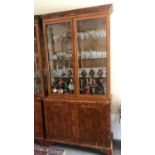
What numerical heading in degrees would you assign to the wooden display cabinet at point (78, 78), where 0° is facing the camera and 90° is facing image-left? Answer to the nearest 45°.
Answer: approximately 45°
